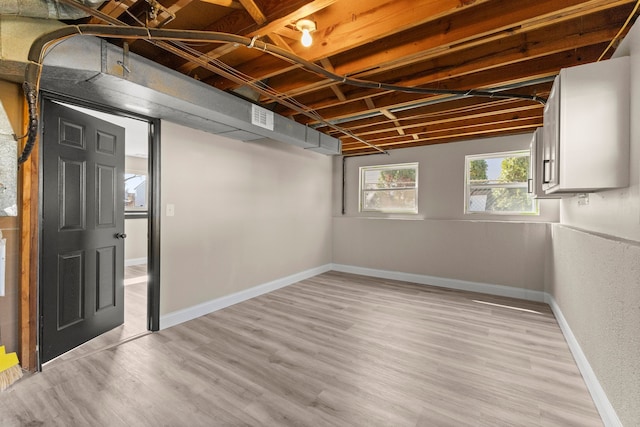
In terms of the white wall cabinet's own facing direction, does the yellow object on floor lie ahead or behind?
ahead

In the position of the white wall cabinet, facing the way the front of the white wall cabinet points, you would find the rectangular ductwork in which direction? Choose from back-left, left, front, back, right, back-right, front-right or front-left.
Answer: front-left

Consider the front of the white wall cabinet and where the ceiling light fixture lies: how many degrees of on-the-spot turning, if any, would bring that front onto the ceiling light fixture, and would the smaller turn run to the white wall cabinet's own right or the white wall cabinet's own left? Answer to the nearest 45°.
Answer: approximately 45° to the white wall cabinet's own left

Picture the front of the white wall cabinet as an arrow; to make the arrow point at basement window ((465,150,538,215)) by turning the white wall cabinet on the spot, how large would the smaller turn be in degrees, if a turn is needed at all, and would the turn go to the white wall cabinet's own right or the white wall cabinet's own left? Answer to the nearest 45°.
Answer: approximately 90° to the white wall cabinet's own right

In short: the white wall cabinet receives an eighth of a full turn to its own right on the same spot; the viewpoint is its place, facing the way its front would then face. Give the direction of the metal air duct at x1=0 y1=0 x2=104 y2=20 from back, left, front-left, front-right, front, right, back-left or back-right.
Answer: left

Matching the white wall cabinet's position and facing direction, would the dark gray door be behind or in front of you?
in front

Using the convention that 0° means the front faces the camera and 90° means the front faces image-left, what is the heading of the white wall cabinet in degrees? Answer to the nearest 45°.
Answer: approximately 90°

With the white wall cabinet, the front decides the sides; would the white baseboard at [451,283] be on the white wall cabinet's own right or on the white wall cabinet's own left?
on the white wall cabinet's own right

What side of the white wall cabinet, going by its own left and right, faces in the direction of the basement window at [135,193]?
front

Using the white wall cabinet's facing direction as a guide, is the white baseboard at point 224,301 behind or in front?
in front
